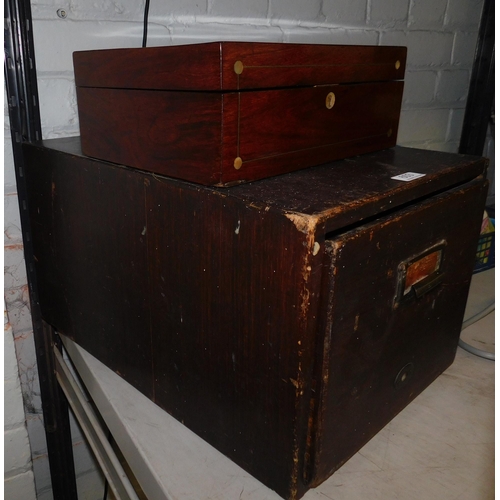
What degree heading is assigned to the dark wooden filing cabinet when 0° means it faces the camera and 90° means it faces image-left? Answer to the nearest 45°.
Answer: approximately 315°

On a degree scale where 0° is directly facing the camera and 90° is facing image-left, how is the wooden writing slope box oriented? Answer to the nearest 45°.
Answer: approximately 315°
